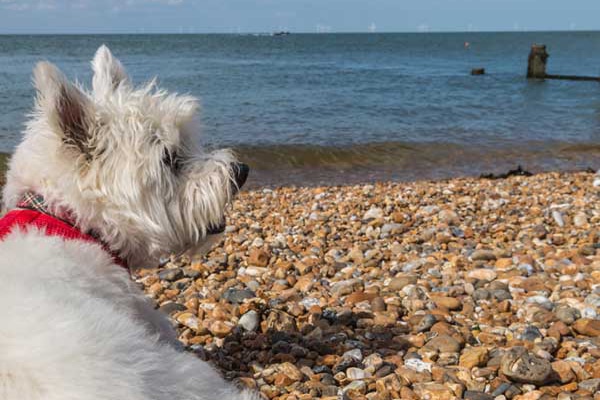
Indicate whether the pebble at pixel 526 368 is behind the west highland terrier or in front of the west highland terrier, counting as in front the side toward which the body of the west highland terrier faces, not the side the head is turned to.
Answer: in front
